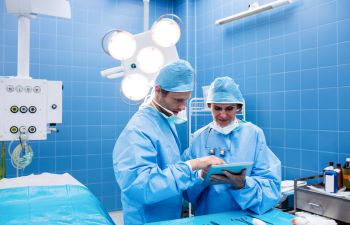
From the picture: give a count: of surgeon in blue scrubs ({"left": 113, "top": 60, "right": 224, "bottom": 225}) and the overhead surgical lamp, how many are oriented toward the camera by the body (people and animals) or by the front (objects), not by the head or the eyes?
1

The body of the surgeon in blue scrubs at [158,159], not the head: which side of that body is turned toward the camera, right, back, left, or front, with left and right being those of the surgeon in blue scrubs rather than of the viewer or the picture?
right

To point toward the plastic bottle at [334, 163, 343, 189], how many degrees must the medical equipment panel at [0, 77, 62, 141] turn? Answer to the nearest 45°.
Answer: approximately 90° to its left

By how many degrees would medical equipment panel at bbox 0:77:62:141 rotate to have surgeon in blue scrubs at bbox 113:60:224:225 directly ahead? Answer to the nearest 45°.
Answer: approximately 45° to its left

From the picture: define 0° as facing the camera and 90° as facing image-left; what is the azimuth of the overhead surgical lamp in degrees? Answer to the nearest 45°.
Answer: approximately 0°

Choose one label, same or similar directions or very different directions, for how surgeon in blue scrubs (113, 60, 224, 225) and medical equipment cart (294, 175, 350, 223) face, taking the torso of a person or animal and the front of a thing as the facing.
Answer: very different directions

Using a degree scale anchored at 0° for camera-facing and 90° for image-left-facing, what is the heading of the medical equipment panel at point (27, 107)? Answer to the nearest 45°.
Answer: approximately 0°

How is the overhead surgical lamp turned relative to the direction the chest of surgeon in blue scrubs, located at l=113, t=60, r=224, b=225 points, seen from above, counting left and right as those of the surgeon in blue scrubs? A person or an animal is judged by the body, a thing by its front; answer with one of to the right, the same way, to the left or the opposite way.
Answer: to the right

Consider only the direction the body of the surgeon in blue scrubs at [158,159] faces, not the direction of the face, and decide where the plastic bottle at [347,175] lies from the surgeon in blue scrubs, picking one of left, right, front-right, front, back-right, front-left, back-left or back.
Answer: front-left
